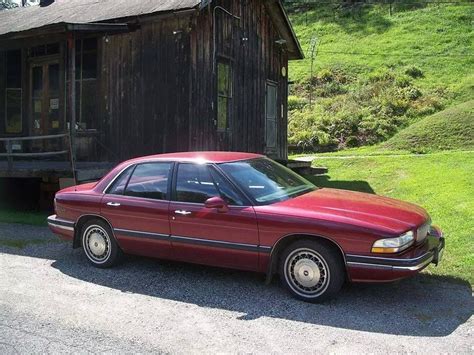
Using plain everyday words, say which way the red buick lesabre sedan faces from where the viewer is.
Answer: facing the viewer and to the right of the viewer

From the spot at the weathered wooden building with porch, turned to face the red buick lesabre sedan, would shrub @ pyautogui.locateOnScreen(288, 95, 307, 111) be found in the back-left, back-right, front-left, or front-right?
back-left

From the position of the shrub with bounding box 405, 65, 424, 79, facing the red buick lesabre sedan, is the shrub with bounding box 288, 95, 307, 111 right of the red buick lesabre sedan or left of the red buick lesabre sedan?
right

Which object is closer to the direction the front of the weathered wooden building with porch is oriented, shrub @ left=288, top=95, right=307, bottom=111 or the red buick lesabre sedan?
the red buick lesabre sedan

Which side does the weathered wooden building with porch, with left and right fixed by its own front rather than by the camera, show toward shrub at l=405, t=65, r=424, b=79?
back

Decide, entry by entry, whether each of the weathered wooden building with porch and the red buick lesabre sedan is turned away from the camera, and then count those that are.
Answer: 0

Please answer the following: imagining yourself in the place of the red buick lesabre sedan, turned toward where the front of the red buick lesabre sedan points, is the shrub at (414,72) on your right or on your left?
on your left

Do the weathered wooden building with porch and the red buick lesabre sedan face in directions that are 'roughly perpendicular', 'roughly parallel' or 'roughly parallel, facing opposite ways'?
roughly perpendicular

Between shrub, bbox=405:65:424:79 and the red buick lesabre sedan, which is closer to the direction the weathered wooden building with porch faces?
the red buick lesabre sedan

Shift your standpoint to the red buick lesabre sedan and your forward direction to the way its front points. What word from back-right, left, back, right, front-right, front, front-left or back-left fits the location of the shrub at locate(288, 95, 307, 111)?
back-left

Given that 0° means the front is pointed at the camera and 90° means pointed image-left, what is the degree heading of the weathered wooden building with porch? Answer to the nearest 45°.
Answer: approximately 45°

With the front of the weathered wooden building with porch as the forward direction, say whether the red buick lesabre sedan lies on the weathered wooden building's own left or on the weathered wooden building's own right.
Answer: on the weathered wooden building's own left
